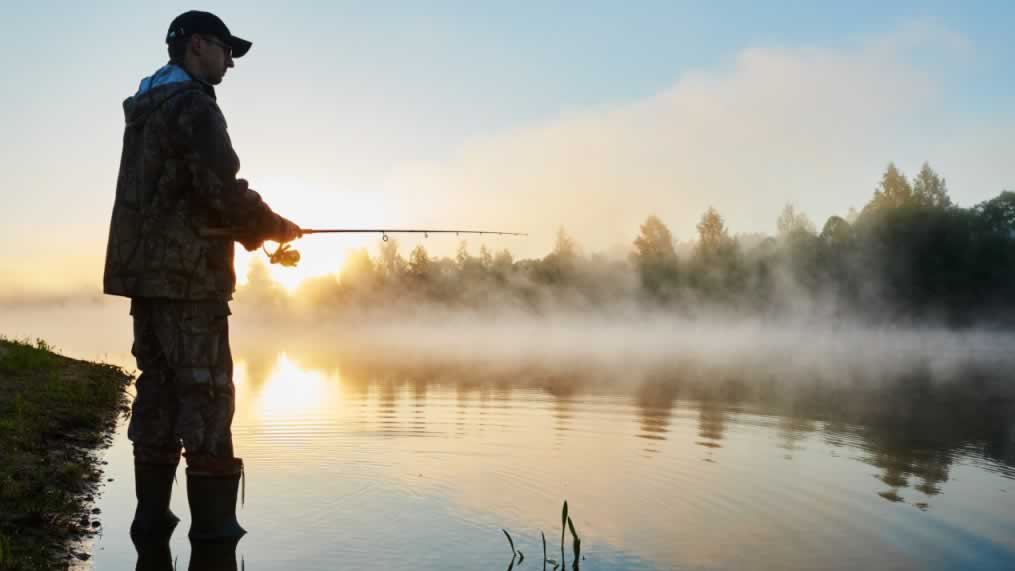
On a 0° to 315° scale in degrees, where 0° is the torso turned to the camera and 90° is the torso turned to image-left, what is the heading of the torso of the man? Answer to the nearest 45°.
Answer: approximately 225°

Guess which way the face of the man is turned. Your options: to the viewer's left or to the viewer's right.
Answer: to the viewer's right
